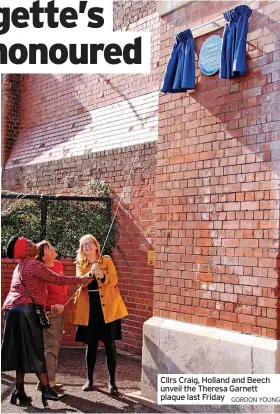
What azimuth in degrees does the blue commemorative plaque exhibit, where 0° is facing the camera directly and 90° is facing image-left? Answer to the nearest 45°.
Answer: approximately 45°

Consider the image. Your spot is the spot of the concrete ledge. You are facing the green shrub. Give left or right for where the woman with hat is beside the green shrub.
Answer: left

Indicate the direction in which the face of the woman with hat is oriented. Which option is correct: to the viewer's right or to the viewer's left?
to the viewer's right

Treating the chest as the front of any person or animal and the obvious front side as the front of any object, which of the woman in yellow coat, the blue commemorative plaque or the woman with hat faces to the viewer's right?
the woman with hat

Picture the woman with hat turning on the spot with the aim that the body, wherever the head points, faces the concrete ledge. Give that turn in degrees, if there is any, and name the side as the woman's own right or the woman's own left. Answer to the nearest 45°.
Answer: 0° — they already face it

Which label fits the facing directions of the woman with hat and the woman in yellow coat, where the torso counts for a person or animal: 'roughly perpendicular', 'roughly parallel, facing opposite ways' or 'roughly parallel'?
roughly perpendicular

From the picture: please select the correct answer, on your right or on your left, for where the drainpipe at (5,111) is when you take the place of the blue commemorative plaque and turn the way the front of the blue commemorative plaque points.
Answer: on your right

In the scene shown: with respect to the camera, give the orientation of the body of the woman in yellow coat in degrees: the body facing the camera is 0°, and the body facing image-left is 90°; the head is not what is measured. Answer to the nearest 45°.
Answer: approximately 0°

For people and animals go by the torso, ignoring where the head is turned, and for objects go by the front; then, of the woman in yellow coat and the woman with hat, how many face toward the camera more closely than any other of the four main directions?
1

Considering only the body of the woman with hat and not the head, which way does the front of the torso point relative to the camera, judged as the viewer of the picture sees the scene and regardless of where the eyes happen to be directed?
to the viewer's right

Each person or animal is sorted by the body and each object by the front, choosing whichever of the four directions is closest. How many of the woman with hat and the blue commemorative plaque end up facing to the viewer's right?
1
